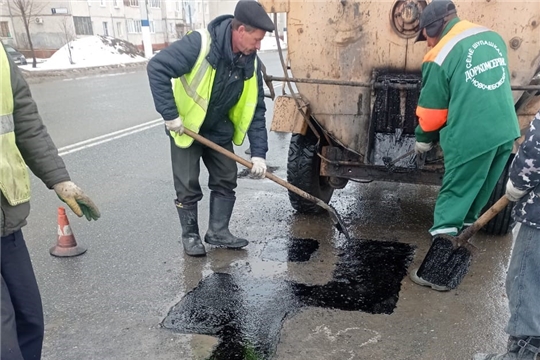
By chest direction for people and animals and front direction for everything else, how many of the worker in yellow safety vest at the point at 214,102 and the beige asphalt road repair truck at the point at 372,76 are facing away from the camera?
1

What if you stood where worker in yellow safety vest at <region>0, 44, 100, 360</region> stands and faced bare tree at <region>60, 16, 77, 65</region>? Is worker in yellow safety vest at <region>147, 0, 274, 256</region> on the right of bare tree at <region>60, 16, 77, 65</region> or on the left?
right

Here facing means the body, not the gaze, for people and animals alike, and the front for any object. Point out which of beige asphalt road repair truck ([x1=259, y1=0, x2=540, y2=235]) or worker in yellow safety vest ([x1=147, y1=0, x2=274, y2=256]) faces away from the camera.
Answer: the beige asphalt road repair truck

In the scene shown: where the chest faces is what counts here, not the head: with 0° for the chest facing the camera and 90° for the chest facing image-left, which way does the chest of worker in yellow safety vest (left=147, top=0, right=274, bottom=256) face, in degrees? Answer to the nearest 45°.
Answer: approximately 315°

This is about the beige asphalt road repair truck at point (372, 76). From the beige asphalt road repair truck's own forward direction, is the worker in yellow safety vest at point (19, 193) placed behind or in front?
behind

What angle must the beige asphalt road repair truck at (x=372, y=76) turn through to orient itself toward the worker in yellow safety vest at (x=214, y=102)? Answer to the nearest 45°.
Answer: approximately 135° to its left

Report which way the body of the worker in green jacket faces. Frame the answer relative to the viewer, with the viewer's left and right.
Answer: facing away from the viewer and to the left of the viewer

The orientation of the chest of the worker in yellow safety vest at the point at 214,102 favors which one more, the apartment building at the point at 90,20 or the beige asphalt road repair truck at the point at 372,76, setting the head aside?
the beige asphalt road repair truck

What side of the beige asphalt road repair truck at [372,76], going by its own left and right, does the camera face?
back
